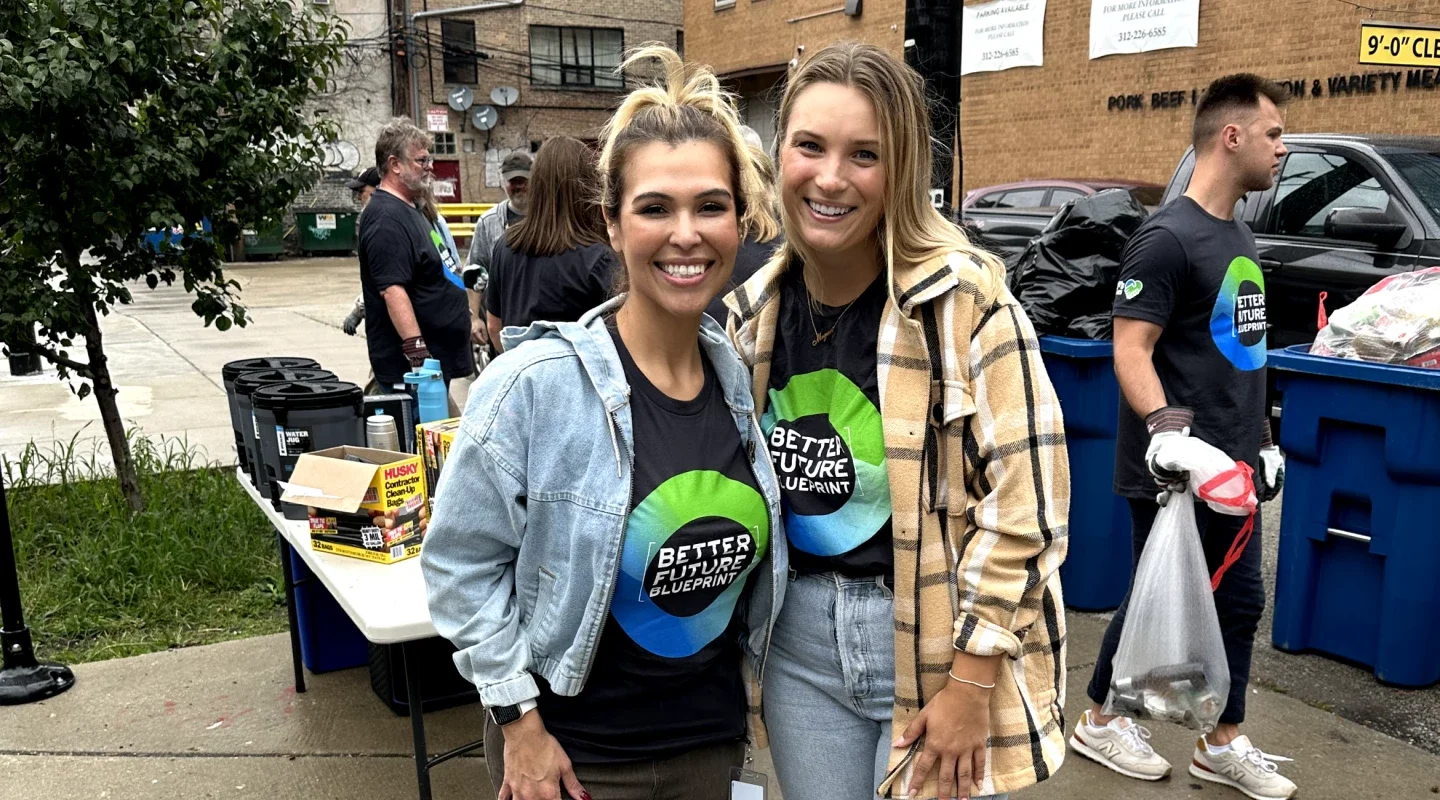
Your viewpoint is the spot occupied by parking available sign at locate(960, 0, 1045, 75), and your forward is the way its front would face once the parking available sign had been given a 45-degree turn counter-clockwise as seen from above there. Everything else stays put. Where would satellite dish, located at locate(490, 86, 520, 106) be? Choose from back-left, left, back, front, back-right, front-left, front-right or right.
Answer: back

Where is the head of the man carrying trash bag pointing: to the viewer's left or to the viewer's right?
to the viewer's right

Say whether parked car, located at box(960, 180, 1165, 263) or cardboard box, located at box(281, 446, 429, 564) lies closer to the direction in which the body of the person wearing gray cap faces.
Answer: the cardboard box

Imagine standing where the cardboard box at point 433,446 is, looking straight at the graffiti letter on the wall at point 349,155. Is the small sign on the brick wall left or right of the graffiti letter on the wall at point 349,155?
right

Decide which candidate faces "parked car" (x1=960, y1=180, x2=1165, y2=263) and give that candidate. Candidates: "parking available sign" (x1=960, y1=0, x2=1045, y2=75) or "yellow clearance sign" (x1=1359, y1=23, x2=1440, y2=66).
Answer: the parking available sign

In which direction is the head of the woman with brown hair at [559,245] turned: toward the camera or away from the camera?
away from the camera

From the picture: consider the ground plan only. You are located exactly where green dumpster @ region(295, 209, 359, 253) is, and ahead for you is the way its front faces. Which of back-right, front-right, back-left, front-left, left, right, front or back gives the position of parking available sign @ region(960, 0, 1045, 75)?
front-left

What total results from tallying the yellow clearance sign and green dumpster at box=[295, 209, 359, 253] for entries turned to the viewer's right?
0

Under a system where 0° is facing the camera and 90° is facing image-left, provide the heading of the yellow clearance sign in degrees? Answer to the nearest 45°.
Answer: approximately 0°

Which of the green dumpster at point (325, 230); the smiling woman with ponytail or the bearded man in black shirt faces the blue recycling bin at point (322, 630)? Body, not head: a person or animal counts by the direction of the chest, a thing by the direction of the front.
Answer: the green dumpster

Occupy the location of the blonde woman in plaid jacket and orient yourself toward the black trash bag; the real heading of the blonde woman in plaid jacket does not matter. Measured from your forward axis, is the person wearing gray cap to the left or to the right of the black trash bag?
left
